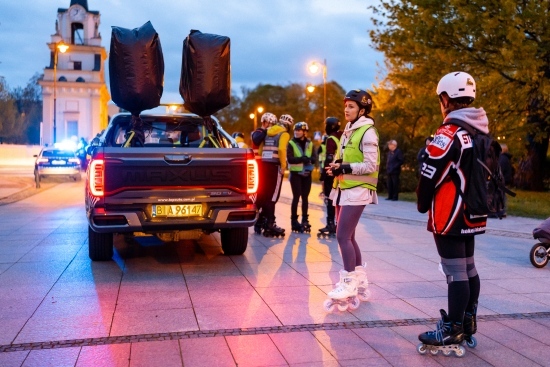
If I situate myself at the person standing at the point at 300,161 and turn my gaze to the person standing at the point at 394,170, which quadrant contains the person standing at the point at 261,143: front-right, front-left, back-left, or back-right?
back-left

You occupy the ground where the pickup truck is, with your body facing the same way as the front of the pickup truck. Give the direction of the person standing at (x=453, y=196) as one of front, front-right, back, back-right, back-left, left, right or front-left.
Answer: back-right

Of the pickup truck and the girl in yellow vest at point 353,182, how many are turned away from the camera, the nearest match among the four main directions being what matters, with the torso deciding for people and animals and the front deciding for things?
1

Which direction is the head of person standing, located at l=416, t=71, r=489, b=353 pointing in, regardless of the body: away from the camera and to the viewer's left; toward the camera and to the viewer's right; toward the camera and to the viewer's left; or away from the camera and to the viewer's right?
away from the camera and to the viewer's left

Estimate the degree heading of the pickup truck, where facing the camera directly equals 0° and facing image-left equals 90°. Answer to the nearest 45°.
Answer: approximately 180°

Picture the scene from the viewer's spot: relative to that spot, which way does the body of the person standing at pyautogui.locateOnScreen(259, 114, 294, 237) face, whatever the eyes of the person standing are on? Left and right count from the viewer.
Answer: facing away from the viewer and to the right of the viewer

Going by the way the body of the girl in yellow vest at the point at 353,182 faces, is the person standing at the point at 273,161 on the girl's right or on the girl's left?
on the girl's right
